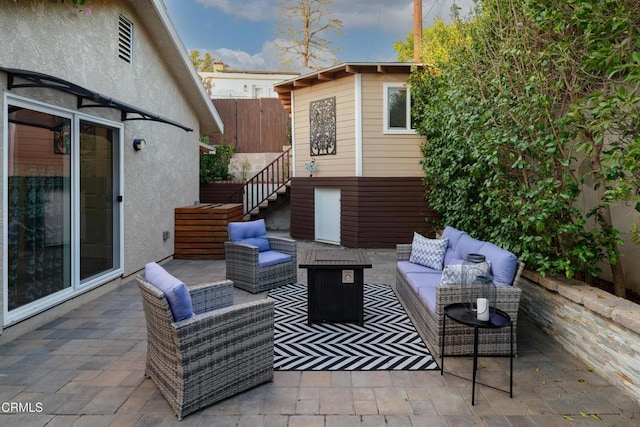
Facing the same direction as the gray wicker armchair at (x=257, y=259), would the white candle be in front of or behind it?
in front

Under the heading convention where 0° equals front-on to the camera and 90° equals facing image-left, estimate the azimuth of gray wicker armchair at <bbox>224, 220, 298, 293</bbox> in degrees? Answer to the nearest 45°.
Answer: approximately 315°

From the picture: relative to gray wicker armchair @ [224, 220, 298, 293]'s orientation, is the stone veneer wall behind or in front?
in front

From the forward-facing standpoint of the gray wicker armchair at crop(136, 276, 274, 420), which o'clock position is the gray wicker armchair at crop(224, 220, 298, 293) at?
the gray wicker armchair at crop(224, 220, 298, 293) is roughly at 11 o'clock from the gray wicker armchair at crop(136, 276, 274, 420).

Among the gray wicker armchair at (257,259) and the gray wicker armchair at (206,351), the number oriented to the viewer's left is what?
0

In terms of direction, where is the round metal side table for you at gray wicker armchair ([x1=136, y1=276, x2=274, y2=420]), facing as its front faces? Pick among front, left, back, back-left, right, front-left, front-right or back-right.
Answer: front-right

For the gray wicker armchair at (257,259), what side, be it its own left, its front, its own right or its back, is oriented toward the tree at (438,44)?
left

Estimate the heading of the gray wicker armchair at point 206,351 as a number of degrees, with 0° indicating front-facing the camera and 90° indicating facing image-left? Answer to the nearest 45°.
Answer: approximately 225°

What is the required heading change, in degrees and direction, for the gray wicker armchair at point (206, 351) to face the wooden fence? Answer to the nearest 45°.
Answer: approximately 45° to its left

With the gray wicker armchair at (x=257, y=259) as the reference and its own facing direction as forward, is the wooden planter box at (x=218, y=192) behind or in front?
behind

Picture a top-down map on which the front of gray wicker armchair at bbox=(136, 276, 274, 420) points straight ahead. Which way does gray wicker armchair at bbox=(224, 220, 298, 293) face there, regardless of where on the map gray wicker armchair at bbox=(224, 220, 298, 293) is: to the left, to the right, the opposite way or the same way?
to the right
